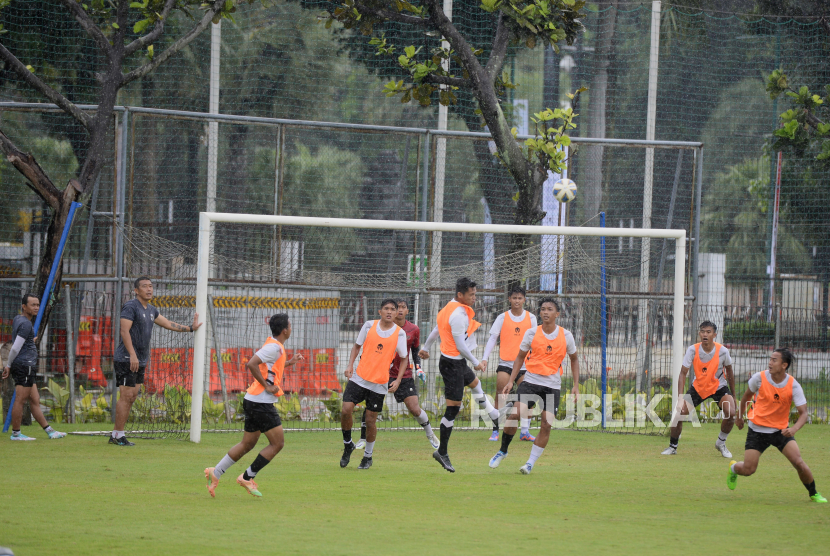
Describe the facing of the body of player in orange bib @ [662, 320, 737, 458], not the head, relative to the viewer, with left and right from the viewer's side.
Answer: facing the viewer

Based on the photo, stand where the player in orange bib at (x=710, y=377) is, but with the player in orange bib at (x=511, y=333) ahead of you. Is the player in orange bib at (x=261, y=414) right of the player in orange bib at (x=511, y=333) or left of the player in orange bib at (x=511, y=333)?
left

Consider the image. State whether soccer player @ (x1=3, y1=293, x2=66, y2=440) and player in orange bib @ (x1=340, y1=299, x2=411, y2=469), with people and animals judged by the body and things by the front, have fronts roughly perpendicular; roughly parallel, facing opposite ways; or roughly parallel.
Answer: roughly perpendicular

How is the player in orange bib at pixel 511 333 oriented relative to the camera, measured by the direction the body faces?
toward the camera

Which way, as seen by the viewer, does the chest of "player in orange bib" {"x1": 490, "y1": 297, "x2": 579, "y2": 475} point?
toward the camera

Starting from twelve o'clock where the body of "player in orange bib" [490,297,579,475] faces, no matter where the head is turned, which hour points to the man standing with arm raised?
The man standing with arm raised is roughly at 3 o'clock from the player in orange bib.

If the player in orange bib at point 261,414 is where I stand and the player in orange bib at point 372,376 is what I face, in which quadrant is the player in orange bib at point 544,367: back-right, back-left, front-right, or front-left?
front-right

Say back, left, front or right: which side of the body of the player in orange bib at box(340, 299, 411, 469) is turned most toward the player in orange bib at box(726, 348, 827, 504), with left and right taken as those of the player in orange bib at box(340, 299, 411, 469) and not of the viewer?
left

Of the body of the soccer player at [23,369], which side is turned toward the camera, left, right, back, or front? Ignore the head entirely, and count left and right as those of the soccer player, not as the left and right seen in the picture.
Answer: right

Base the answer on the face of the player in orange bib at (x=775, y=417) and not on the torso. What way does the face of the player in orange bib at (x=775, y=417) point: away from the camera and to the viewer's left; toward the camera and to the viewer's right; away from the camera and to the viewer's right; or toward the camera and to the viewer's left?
toward the camera and to the viewer's left

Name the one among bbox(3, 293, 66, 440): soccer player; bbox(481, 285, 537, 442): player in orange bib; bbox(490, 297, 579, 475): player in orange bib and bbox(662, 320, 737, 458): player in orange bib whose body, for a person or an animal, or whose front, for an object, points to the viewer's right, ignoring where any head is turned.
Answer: the soccer player

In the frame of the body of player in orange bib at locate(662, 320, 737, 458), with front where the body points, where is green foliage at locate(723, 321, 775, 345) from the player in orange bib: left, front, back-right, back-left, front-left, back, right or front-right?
back

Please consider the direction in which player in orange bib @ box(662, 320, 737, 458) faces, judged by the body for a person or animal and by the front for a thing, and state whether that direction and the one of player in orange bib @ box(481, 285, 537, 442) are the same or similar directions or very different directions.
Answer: same or similar directions

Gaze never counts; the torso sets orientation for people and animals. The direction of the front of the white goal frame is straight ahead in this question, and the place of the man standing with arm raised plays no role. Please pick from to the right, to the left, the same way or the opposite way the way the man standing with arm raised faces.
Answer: the same way

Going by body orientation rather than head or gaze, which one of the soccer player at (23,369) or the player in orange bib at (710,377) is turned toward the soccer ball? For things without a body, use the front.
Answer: the soccer player

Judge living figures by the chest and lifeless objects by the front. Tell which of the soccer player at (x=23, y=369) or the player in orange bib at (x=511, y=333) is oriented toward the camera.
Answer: the player in orange bib

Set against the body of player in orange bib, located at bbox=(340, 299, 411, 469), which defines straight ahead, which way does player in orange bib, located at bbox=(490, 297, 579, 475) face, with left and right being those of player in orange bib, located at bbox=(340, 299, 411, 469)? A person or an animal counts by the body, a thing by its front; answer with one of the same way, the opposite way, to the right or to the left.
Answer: the same way

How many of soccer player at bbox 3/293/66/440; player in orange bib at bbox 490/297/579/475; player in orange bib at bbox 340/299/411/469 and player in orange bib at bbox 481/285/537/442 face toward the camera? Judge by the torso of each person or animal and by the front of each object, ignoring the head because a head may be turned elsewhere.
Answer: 3

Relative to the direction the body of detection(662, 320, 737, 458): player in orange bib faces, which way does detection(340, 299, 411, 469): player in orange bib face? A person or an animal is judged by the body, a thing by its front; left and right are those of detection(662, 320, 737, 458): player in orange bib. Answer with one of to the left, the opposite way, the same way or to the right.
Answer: the same way

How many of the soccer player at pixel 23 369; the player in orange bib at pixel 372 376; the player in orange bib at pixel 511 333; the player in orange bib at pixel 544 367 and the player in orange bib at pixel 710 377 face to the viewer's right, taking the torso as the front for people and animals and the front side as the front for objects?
1
